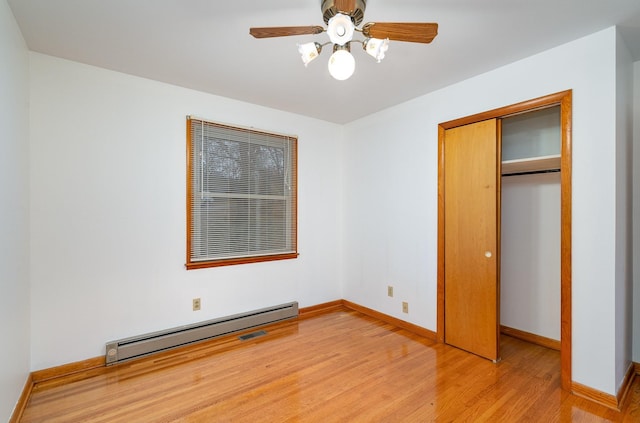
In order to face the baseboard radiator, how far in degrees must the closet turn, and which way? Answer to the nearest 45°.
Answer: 0° — it already faces it

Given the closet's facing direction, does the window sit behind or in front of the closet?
in front

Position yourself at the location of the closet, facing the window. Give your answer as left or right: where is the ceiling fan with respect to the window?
left

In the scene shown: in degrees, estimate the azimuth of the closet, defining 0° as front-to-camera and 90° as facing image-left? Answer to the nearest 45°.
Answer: approximately 45°

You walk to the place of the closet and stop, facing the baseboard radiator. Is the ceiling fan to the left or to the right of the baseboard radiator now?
left

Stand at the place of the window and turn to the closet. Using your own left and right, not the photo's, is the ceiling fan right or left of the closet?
right

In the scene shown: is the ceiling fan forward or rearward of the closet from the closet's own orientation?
forward
